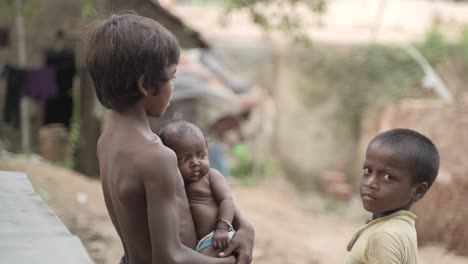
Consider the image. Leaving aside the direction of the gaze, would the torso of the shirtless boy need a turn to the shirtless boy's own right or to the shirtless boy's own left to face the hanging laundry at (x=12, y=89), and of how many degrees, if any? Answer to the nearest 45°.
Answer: approximately 45° to the shirtless boy's own left

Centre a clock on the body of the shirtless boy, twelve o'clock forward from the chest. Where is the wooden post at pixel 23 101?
The wooden post is roughly at 10 o'clock from the shirtless boy.

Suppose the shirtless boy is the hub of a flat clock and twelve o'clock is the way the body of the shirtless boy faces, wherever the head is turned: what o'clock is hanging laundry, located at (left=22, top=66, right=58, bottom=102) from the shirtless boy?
The hanging laundry is roughly at 10 o'clock from the shirtless boy.

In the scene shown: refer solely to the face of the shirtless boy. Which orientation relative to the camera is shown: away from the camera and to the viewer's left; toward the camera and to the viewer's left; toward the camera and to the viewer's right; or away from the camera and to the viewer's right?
away from the camera and to the viewer's right

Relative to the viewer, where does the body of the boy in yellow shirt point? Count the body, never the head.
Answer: to the viewer's left

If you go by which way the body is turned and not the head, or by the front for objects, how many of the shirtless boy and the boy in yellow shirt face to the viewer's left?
1

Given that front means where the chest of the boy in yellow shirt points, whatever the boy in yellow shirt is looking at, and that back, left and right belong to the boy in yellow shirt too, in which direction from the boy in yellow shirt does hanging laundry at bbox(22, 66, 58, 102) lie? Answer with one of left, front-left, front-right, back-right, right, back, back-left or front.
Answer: front-right

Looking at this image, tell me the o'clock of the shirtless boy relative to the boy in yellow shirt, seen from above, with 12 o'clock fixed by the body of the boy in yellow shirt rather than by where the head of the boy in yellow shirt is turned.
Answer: The shirtless boy is roughly at 11 o'clock from the boy in yellow shirt.

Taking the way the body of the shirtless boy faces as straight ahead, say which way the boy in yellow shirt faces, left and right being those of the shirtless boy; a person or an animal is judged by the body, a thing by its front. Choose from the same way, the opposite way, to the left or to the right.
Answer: to the left

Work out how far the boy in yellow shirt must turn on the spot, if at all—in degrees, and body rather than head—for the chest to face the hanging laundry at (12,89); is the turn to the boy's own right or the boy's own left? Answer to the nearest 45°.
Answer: approximately 45° to the boy's own right

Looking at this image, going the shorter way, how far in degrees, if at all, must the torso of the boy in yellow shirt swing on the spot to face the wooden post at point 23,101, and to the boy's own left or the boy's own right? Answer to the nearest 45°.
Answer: approximately 45° to the boy's own right

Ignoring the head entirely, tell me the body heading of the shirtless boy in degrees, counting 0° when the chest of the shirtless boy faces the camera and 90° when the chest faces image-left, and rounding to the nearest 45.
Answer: approximately 225°
